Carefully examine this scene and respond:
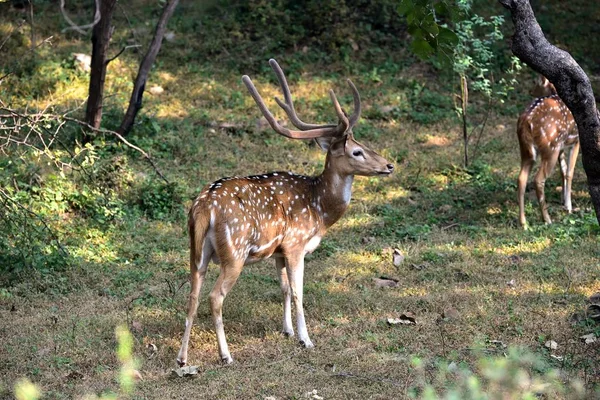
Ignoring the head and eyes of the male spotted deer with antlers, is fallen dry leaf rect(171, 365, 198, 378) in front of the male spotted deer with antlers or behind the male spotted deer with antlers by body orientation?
behind

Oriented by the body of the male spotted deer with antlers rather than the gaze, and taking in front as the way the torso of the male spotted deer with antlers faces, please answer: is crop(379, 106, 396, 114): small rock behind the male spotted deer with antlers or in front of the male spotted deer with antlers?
in front

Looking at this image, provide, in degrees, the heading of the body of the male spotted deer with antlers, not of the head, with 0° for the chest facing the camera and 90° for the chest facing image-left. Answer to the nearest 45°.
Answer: approximately 225°

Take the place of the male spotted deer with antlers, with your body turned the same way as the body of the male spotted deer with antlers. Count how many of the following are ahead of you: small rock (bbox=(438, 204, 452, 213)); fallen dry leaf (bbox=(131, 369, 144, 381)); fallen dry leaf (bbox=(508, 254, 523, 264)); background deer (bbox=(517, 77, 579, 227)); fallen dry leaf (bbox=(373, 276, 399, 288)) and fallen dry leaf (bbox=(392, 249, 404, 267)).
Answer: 5

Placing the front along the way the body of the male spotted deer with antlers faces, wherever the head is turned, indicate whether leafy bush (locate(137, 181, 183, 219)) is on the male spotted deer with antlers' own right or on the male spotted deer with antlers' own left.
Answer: on the male spotted deer with antlers' own left

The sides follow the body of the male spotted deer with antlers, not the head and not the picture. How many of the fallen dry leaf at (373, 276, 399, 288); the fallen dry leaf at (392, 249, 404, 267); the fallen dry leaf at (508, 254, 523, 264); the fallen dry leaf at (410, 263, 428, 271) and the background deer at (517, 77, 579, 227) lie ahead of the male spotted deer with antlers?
5

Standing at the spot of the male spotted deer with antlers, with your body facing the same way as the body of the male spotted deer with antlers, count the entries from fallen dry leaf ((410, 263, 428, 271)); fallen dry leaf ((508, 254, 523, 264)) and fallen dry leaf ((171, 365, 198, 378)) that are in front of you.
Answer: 2

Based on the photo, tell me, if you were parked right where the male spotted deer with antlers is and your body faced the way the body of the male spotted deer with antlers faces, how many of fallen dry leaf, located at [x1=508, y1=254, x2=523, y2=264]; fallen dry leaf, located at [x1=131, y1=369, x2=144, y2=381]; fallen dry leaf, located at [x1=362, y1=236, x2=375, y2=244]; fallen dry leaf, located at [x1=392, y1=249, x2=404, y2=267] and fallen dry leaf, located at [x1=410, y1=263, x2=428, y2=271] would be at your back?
1

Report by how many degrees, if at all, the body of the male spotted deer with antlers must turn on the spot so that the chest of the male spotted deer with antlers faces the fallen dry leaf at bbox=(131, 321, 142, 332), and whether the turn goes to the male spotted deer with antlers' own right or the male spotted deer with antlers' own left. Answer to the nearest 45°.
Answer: approximately 135° to the male spotted deer with antlers' own left
